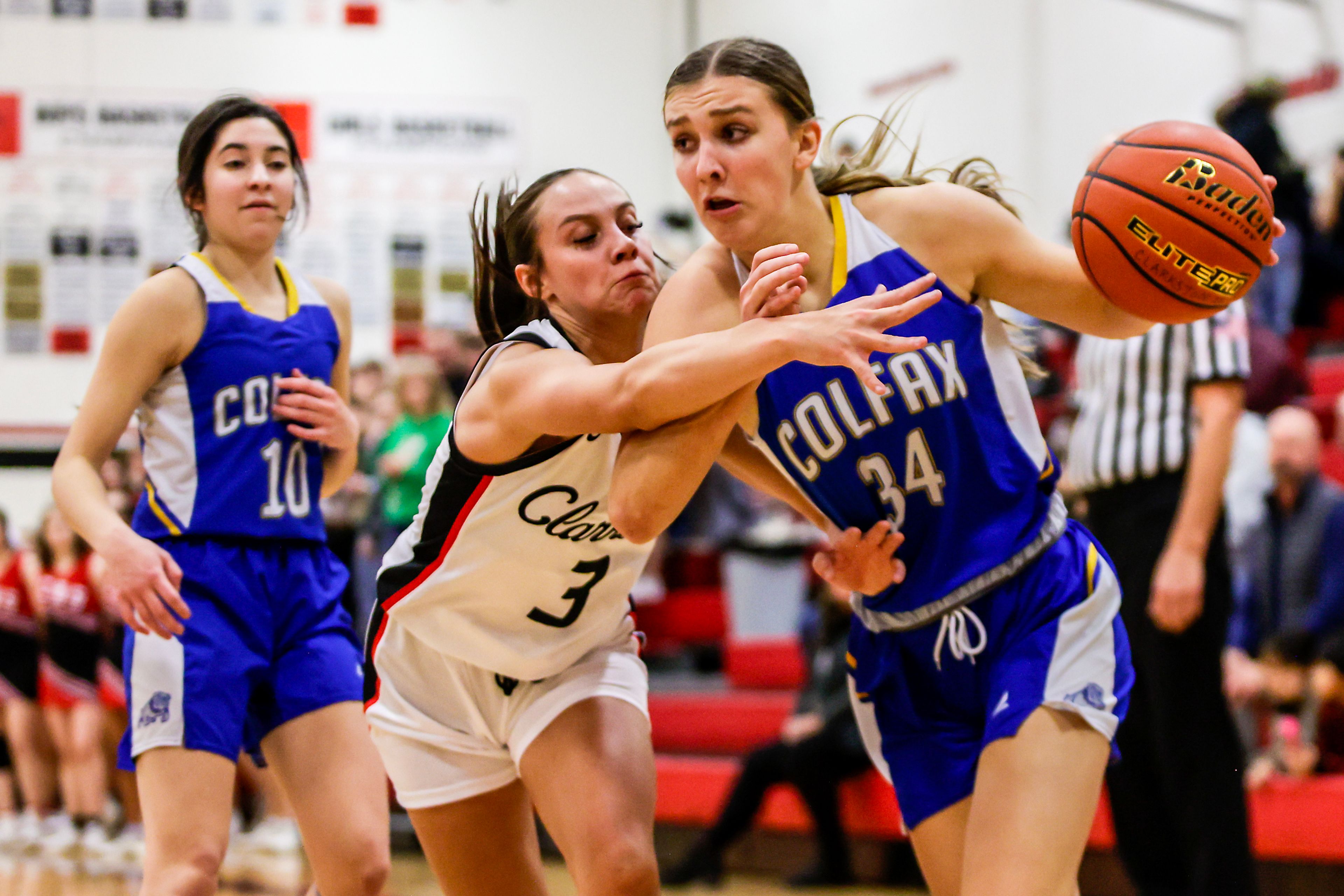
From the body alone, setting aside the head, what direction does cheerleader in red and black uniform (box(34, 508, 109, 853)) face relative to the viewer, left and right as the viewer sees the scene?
facing the viewer

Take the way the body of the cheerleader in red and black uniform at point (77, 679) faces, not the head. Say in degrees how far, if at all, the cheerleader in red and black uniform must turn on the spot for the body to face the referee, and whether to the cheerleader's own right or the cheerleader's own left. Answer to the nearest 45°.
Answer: approximately 45° to the cheerleader's own left

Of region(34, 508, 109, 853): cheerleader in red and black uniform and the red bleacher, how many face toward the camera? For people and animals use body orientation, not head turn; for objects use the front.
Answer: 2

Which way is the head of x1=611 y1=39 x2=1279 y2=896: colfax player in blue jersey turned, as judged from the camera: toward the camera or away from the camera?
toward the camera

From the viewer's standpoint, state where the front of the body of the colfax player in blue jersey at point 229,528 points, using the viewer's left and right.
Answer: facing the viewer and to the right of the viewer

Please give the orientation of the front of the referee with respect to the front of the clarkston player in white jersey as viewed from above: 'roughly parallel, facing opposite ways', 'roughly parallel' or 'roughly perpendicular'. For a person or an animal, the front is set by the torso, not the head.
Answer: roughly perpendicular

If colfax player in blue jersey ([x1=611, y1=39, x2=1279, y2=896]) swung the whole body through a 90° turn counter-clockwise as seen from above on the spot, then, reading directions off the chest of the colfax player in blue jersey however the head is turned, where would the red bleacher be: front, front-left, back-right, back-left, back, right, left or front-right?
back-left

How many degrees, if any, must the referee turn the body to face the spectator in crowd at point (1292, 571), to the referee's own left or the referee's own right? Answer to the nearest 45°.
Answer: approximately 135° to the referee's own right

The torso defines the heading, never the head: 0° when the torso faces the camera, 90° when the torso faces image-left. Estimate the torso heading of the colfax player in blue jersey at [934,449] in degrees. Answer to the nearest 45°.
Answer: approximately 45°

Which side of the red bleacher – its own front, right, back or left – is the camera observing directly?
front

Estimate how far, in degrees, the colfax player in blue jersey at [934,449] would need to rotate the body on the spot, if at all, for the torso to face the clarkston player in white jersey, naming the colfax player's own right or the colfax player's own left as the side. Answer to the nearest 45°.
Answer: approximately 45° to the colfax player's own right

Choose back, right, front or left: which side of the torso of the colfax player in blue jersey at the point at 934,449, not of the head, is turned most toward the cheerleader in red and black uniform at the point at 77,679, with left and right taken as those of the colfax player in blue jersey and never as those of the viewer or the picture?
right
